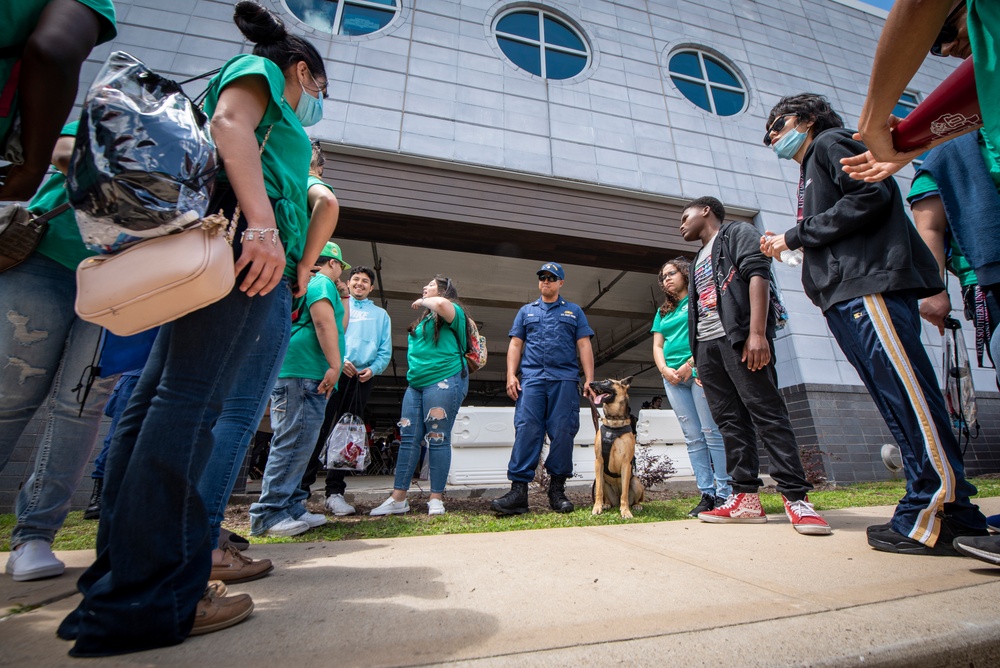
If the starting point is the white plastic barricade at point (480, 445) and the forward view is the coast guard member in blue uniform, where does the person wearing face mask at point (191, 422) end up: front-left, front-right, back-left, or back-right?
front-right

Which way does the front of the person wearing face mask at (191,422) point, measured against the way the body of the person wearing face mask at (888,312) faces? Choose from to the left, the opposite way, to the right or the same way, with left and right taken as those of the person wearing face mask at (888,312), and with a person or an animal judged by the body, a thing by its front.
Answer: to the right

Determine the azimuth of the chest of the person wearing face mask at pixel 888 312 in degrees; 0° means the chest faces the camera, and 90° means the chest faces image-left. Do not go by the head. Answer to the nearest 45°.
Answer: approximately 90°

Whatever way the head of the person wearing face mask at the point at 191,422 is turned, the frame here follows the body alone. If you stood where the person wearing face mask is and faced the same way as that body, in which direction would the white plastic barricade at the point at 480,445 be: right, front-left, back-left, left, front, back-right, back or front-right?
front-left

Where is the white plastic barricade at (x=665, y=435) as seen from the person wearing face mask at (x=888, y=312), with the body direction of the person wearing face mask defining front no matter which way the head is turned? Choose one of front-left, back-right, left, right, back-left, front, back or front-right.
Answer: front-right

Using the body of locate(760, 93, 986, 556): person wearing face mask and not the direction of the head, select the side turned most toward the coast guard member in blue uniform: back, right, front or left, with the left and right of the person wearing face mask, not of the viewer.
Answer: front

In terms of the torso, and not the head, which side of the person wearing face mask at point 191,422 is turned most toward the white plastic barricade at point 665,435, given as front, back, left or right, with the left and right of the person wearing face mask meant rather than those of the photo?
front

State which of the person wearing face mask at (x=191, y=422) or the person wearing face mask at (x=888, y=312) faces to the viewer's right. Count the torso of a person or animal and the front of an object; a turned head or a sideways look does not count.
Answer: the person wearing face mask at (x=191, y=422)

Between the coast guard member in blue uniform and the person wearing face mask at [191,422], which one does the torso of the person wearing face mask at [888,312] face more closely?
the coast guard member in blue uniform

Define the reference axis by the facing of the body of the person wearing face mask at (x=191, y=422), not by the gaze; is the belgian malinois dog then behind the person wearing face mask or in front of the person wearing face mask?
in front

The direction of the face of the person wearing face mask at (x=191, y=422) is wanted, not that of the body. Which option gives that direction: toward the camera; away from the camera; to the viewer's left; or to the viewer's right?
to the viewer's right

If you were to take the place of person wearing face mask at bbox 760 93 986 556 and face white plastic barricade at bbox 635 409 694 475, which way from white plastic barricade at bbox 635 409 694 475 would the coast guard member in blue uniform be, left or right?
left

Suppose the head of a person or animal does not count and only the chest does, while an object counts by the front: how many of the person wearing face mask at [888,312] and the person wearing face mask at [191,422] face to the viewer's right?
1

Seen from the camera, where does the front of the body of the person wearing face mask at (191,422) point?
to the viewer's right

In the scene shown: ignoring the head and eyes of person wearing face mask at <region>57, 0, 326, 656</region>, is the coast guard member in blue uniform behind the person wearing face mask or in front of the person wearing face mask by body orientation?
in front

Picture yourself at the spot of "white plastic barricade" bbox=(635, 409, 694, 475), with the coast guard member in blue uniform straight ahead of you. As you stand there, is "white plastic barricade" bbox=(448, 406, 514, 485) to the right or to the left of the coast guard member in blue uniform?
right
